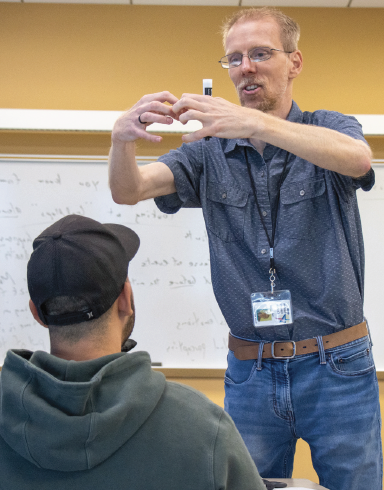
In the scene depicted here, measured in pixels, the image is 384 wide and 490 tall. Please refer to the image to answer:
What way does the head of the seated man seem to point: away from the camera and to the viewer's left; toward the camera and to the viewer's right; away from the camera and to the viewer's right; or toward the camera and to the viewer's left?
away from the camera and to the viewer's right

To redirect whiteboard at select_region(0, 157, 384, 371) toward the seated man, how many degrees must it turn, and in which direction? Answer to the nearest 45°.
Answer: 0° — it already faces them

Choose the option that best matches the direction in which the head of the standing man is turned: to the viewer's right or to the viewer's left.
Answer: to the viewer's left

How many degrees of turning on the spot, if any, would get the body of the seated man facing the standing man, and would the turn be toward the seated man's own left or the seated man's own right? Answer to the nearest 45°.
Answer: approximately 45° to the seated man's own right

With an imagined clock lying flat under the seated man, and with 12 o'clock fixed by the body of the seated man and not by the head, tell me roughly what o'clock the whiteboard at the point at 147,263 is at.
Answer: The whiteboard is roughly at 12 o'clock from the seated man.

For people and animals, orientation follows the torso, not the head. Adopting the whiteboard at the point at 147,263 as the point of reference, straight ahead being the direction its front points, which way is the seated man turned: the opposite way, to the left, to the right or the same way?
the opposite way

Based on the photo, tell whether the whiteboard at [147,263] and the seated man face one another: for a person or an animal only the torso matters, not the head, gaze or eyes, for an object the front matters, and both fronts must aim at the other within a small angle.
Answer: yes

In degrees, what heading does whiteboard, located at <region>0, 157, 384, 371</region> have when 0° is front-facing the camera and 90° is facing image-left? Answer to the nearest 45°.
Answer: approximately 0°

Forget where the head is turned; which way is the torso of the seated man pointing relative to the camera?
away from the camera
